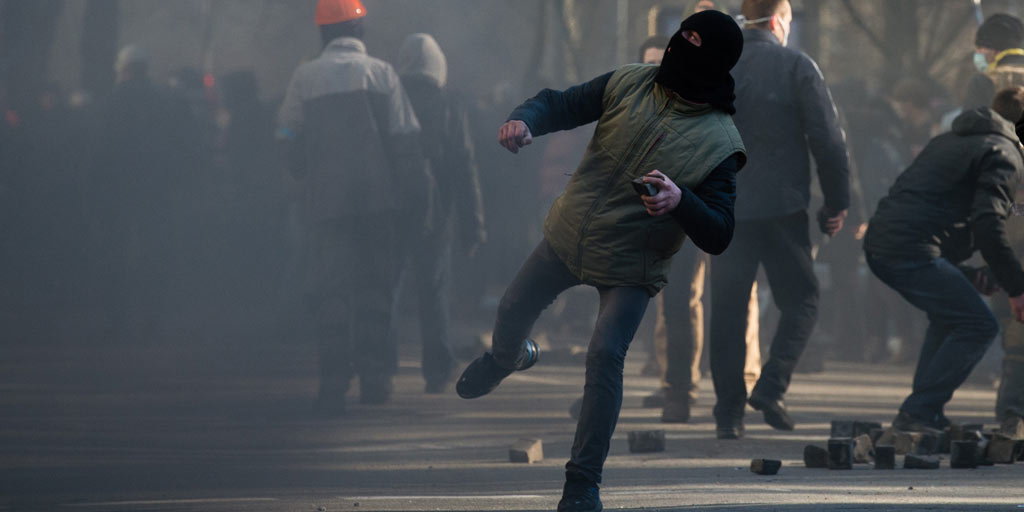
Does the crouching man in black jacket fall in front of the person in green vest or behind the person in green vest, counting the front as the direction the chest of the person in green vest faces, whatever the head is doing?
behind

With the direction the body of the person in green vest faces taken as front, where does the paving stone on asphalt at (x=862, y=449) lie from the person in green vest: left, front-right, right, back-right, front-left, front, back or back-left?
back

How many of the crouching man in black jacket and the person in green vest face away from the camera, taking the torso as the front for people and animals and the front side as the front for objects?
0

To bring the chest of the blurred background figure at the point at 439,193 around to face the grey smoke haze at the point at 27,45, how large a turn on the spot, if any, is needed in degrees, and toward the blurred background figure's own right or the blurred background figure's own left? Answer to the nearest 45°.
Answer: approximately 90° to the blurred background figure's own left

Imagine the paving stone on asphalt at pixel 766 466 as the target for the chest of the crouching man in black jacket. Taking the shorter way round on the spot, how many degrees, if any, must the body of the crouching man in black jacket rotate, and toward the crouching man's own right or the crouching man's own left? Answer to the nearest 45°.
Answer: approximately 135° to the crouching man's own right

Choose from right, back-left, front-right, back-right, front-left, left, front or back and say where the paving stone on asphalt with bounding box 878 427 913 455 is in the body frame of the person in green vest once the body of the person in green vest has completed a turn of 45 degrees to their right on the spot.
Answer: back-right

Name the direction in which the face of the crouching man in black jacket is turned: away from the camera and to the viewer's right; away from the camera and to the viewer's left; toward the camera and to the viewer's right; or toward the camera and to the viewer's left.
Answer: away from the camera and to the viewer's right

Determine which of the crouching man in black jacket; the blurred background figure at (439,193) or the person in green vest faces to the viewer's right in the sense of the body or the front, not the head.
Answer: the crouching man in black jacket

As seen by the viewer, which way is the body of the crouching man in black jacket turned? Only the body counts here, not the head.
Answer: to the viewer's right

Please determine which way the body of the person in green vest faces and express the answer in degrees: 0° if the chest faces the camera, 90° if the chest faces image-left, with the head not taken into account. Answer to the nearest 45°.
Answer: approximately 45°

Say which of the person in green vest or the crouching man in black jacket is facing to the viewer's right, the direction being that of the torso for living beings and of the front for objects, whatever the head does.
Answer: the crouching man in black jacket

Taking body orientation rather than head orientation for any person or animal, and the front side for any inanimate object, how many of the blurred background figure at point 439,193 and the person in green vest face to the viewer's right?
0

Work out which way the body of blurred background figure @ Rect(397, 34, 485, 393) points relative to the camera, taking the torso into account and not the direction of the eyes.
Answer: away from the camera
